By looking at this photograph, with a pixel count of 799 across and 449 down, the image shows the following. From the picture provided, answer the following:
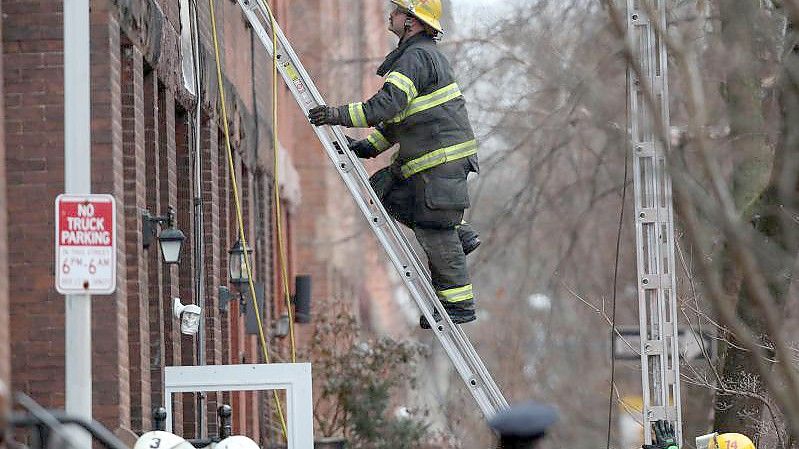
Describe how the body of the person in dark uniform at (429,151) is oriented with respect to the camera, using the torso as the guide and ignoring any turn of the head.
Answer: to the viewer's left

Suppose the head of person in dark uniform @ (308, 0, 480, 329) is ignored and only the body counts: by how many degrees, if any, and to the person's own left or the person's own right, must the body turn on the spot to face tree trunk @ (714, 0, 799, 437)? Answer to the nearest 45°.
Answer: approximately 135° to the person's own right

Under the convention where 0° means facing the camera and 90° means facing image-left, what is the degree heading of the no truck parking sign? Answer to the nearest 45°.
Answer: approximately 0°

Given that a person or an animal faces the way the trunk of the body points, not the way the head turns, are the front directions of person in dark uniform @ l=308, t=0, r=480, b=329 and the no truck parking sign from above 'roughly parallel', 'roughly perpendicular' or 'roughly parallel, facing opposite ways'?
roughly perpendicular

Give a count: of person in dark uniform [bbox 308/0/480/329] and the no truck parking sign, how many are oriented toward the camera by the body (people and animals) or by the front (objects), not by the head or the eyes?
1

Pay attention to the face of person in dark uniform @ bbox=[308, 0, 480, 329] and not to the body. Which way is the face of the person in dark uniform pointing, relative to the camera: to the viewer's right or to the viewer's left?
to the viewer's left

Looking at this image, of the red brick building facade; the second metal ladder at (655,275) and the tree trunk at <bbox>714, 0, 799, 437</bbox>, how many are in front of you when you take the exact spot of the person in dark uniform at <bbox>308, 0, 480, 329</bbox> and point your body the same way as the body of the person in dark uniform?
1
